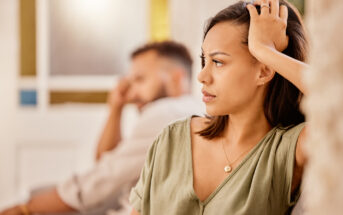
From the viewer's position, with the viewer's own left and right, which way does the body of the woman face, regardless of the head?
facing the viewer and to the left of the viewer

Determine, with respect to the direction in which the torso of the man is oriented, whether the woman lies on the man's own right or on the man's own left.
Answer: on the man's own left

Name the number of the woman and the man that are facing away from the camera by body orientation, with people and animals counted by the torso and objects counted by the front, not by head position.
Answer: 0

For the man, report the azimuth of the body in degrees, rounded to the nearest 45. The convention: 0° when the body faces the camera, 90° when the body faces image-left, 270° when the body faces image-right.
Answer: approximately 90°

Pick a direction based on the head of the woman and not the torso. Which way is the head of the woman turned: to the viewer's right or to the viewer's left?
to the viewer's left

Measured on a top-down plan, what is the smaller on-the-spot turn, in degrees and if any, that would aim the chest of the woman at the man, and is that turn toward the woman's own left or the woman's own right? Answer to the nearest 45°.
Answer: approximately 90° to the woman's own right
